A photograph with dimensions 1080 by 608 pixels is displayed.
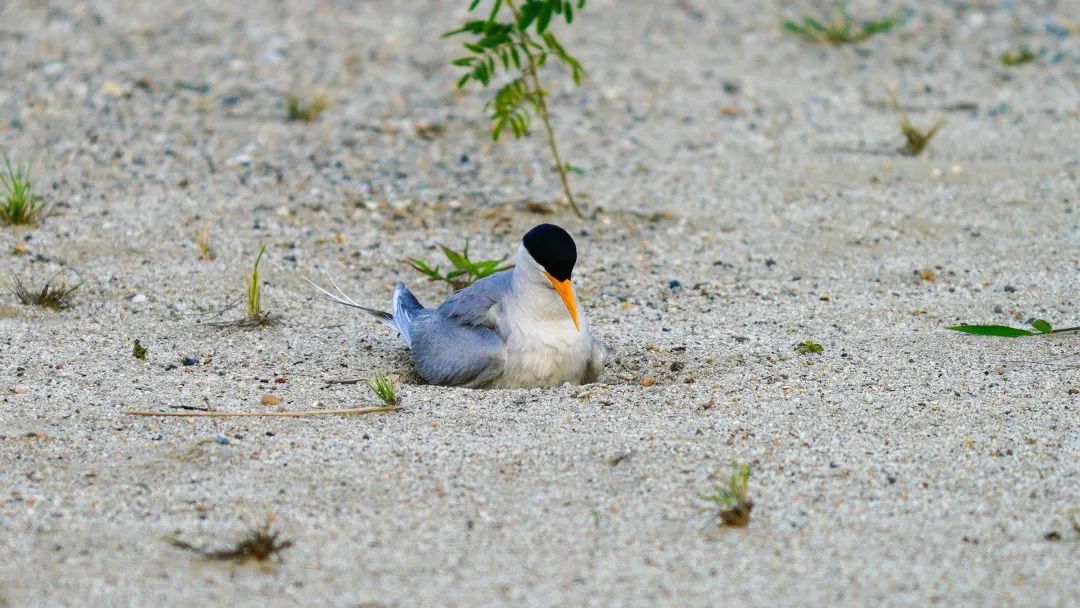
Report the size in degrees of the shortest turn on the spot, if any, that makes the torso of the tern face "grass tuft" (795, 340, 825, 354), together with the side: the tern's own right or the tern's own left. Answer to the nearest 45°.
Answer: approximately 45° to the tern's own left

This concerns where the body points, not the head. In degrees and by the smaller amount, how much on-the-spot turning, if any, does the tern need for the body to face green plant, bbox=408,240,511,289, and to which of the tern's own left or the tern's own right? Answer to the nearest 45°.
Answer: approximately 135° to the tern's own left

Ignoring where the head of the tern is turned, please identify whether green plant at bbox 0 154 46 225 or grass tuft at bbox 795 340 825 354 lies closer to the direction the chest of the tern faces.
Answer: the grass tuft

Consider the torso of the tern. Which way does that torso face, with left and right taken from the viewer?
facing the viewer and to the right of the viewer

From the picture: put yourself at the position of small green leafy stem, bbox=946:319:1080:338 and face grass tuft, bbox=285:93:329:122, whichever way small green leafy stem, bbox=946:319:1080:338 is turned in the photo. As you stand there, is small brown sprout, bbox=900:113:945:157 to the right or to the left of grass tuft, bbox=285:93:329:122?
right

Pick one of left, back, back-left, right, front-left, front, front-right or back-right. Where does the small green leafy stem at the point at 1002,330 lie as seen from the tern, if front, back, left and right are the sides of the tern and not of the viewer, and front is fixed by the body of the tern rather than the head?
front-left

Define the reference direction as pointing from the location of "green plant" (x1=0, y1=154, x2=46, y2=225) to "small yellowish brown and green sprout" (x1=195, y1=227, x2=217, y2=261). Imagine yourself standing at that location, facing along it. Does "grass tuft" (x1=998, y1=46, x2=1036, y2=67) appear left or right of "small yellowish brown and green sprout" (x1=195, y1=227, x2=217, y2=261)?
left

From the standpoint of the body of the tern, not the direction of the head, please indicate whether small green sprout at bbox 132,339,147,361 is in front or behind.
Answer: behind

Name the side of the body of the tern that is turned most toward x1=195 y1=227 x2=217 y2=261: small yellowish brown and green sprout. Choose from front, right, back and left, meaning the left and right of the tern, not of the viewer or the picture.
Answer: back

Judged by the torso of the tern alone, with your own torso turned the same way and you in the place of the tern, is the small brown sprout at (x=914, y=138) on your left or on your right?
on your left

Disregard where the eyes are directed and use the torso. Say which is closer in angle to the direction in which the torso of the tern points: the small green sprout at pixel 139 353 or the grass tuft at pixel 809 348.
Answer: the grass tuft

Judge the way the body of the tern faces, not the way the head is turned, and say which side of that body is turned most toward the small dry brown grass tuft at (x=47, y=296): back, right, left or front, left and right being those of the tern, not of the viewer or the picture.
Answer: back

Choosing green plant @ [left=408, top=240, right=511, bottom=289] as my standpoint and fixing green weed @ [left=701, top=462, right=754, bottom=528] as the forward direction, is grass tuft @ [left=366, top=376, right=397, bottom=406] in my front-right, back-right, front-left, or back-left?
front-right

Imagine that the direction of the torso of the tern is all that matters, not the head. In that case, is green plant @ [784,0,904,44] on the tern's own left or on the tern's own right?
on the tern's own left

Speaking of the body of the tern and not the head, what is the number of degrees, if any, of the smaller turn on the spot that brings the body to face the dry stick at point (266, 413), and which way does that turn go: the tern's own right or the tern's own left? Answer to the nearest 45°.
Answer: approximately 90° to the tern's own right

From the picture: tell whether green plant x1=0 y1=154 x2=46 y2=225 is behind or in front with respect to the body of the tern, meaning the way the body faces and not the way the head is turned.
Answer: behind

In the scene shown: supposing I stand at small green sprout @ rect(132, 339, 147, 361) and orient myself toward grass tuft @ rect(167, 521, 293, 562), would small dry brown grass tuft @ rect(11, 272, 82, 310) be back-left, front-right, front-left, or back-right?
back-right

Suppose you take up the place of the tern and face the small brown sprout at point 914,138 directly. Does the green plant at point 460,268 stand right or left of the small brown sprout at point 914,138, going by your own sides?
left

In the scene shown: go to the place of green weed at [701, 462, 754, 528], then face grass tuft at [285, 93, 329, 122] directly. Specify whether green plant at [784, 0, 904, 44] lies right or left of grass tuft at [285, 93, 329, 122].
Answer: right

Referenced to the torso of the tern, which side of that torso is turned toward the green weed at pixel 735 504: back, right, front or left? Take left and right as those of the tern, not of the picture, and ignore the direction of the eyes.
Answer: front

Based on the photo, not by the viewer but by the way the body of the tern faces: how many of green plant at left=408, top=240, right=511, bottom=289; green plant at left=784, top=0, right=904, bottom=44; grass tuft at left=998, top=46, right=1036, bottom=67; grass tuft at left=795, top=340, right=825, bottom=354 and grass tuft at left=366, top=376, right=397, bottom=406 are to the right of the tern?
1
